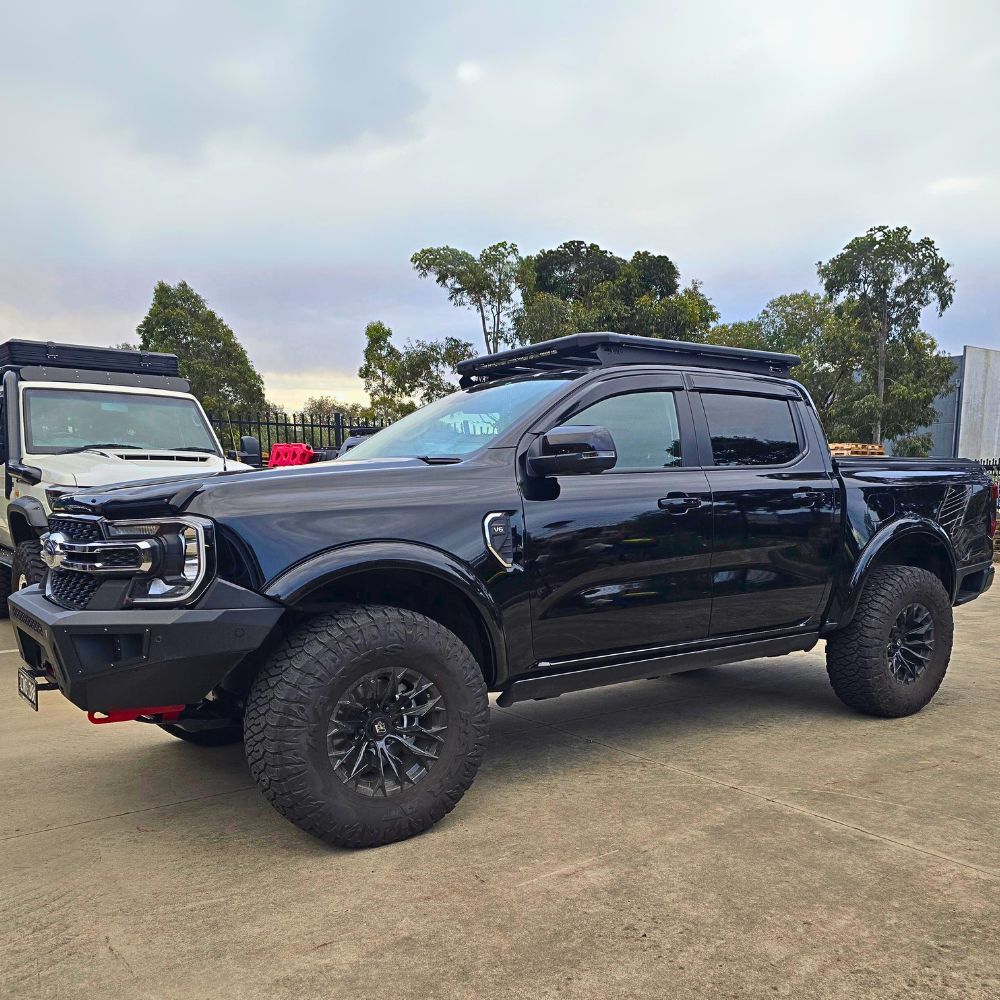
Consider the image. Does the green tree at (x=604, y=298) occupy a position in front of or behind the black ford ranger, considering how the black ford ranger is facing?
behind

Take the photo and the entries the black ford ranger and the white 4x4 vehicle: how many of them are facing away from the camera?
0

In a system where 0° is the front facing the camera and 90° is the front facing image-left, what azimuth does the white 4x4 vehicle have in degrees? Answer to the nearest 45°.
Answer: approximately 315°

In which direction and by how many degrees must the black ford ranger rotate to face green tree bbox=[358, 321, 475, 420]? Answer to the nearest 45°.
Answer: approximately 135° to its right

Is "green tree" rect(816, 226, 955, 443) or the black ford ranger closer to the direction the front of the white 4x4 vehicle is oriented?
the black ford ranger

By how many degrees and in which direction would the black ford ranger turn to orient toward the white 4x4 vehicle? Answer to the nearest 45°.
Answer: approximately 90° to its right

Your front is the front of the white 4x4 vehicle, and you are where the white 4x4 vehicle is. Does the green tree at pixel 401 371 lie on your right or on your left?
on your left

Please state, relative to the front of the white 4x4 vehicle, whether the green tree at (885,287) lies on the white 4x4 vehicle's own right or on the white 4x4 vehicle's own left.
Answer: on the white 4x4 vehicle's own left

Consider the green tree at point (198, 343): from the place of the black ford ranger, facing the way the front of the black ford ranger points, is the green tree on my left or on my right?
on my right

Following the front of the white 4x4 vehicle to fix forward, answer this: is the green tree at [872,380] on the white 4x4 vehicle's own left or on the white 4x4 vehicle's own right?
on the white 4x4 vehicle's own left

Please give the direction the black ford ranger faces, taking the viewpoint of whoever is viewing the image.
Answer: facing the viewer and to the left of the viewer

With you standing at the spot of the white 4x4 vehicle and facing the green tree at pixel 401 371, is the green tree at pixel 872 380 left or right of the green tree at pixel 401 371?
right

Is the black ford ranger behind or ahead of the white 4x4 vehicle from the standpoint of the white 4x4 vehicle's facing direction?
ahead
